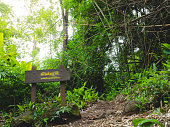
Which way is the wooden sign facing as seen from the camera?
toward the camera

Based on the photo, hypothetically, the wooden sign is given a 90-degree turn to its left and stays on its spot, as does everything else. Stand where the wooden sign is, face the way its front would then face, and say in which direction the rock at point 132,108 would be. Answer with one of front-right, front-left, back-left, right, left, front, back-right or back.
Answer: front-right
